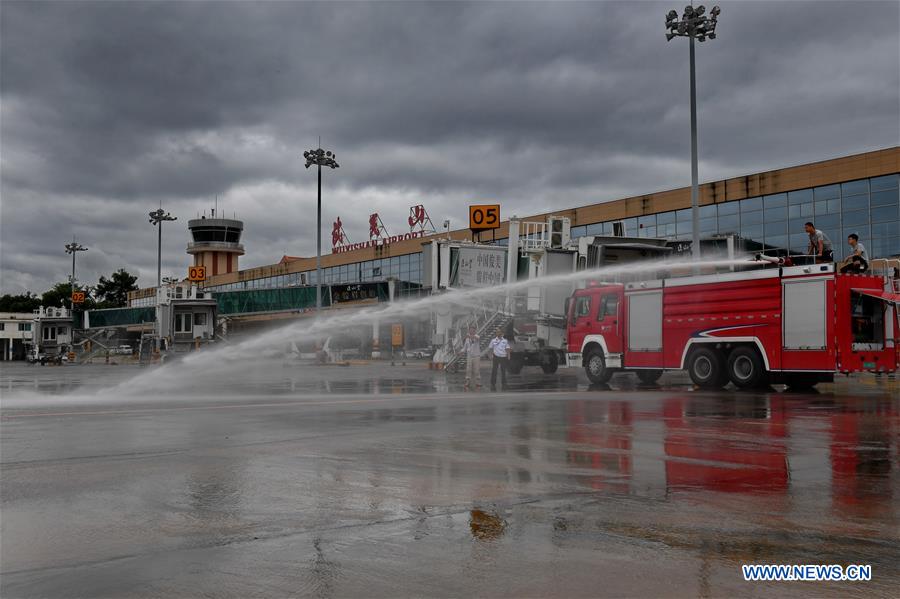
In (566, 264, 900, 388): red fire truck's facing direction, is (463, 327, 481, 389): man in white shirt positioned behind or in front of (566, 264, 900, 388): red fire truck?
in front

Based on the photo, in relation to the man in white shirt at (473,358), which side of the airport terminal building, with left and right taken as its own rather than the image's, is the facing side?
front

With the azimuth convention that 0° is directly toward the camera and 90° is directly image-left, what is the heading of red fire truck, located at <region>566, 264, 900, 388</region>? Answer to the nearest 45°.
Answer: approximately 135°

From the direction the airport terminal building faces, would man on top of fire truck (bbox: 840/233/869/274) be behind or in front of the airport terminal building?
in front

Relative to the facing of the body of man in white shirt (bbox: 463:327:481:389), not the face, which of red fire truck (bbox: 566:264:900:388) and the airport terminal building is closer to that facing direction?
the red fire truck

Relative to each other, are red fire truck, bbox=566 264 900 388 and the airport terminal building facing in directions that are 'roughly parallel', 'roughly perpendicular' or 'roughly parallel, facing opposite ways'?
roughly perpendicular

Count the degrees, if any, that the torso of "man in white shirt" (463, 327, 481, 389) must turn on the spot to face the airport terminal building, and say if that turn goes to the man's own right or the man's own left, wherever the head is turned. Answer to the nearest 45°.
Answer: approximately 135° to the man's own left

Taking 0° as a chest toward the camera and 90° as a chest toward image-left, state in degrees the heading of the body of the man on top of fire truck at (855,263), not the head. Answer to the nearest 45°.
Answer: approximately 90°
